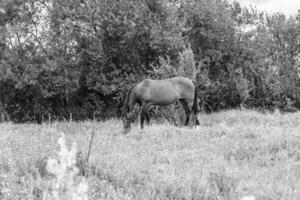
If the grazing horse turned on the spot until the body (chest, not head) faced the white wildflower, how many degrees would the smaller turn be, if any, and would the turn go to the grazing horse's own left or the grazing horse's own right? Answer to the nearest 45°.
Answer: approximately 90° to the grazing horse's own left

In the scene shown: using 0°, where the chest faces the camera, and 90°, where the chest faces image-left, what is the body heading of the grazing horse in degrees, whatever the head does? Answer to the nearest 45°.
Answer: approximately 90°
